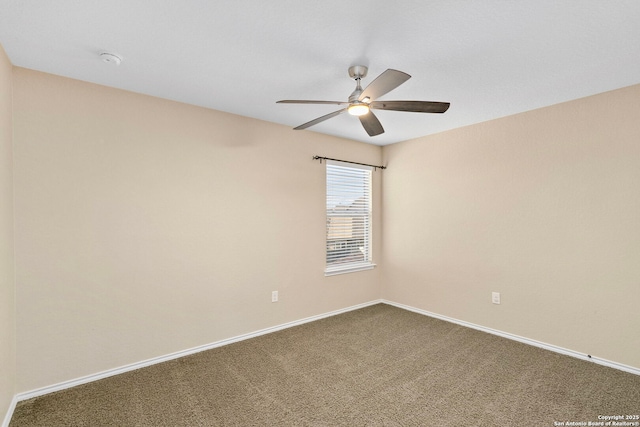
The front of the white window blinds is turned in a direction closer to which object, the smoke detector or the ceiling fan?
the ceiling fan

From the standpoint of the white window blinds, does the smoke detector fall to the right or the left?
on its right

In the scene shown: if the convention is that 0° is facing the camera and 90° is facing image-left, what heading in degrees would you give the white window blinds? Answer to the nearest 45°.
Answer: approximately 315°

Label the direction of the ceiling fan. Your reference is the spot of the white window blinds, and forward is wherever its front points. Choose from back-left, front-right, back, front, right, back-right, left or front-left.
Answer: front-right
